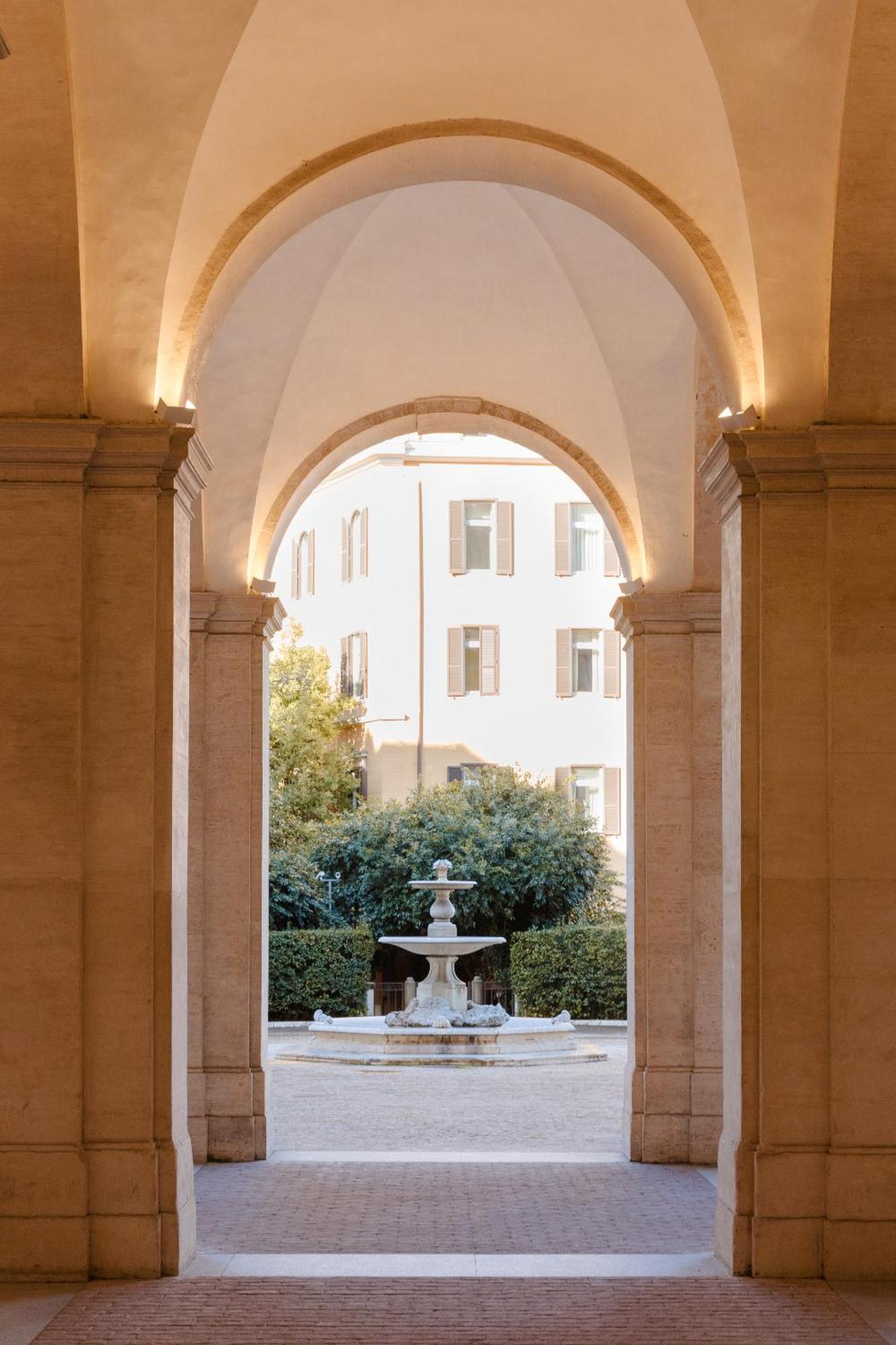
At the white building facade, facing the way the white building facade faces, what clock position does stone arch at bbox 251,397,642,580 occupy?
The stone arch is roughly at 12 o'clock from the white building facade.

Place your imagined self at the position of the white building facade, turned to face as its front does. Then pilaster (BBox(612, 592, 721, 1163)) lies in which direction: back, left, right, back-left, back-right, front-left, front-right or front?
front

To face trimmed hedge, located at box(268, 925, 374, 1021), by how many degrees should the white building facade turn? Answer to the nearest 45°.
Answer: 0° — it already faces it

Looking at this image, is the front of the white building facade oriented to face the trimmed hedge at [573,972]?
yes

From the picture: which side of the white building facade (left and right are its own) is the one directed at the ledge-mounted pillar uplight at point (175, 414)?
front

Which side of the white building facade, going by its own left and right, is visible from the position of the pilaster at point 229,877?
front

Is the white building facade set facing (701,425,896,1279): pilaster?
yes

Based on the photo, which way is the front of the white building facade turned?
toward the camera

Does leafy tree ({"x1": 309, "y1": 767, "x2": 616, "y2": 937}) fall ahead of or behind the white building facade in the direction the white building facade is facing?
ahead

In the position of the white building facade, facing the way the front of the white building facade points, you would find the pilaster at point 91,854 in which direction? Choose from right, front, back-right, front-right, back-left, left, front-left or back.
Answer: front

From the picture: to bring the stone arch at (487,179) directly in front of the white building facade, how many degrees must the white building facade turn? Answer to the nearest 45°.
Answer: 0° — it already faces it

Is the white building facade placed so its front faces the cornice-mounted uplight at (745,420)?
yes

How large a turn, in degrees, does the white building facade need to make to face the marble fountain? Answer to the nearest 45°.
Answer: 0° — it already faces it
